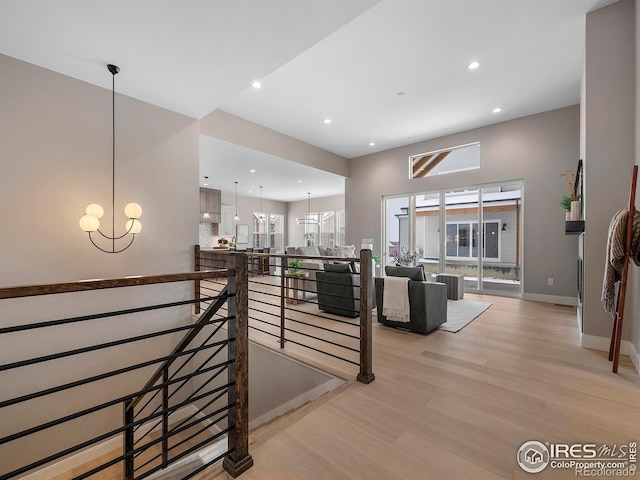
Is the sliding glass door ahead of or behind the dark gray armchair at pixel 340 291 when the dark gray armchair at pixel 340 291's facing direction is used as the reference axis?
ahead

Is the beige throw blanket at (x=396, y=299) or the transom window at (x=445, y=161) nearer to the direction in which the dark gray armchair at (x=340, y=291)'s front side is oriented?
the transom window

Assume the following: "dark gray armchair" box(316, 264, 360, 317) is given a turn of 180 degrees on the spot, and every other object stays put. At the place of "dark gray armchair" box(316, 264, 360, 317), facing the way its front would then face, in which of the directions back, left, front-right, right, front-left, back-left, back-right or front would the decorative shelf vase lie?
back-left

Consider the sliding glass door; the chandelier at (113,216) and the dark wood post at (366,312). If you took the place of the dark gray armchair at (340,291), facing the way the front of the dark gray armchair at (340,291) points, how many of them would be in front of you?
1

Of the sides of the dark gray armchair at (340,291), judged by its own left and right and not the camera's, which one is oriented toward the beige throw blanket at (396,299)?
right

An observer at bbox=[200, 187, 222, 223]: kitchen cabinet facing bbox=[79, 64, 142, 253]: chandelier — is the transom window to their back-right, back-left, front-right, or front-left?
front-left

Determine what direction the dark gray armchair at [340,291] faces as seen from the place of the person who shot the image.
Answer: facing away from the viewer and to the right of the viewer

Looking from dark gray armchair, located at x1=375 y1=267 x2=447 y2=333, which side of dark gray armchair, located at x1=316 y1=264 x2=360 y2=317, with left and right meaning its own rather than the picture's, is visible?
right

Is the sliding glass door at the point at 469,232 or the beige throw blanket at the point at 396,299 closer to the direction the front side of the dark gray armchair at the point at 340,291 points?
the sliding glass door

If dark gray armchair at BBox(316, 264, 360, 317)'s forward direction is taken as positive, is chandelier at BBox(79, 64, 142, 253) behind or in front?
behind

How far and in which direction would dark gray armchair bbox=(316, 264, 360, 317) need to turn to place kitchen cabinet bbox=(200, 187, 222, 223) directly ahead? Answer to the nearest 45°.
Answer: approximately 90° to its left
